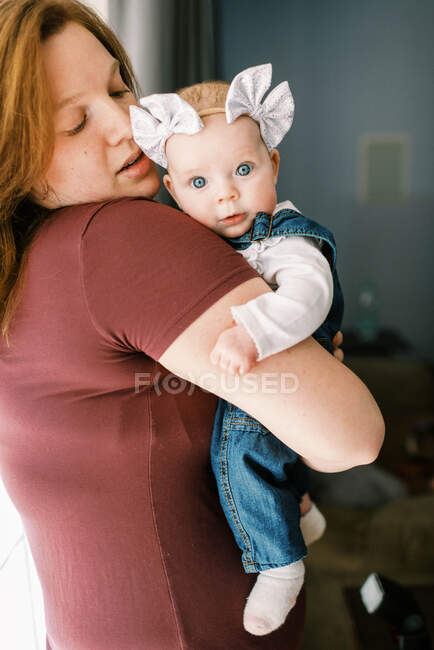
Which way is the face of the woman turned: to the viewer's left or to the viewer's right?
to the viewer's right

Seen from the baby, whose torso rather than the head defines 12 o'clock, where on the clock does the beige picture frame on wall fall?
The beige picture frame on wall is roughly at 5 o'clock from the baby.

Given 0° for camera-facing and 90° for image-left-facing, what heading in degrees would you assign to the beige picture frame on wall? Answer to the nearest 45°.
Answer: approximately 0°

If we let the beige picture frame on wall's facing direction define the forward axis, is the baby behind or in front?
in front

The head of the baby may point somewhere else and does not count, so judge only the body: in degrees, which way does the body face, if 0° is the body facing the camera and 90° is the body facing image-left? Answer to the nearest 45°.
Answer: approximately 45°

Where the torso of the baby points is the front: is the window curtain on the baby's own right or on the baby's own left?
on the baby's own right
